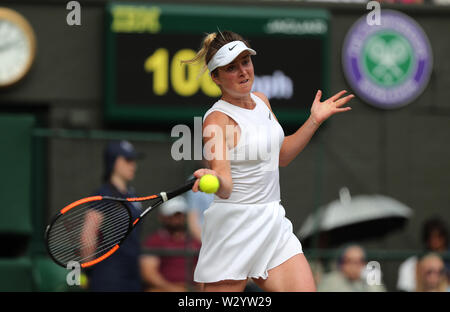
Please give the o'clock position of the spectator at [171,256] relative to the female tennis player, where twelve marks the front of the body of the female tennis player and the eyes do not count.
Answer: The spectator is roughly at 7 o'clock from the female tennis player.

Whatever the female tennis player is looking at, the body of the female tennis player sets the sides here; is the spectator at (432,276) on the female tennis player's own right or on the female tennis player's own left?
on the female tennis player's own left

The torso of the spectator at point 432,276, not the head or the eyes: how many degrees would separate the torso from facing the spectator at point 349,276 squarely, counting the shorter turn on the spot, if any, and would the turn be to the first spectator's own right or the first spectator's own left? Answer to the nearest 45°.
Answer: approximately 90° to the first spectator's own right

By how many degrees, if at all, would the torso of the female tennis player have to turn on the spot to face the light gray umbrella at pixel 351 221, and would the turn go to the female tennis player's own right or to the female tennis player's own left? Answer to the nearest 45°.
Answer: approximately 135° to the female tennis player's own left

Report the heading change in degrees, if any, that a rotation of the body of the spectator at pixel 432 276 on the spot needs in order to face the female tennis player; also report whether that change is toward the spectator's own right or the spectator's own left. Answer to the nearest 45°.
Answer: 0° — they already face them

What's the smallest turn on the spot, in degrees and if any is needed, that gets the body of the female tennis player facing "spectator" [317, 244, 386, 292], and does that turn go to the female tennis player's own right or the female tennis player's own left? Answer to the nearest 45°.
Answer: approximately 135° to the female tennis player's own left
